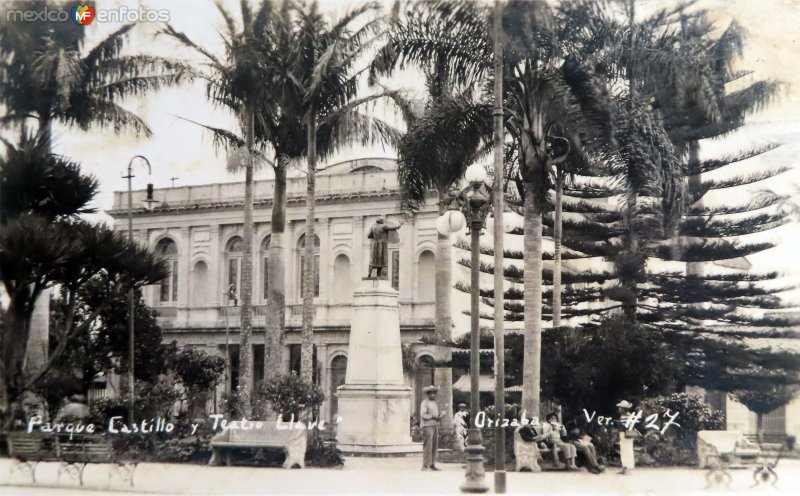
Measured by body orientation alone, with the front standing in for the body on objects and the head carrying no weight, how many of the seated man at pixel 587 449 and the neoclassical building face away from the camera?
0

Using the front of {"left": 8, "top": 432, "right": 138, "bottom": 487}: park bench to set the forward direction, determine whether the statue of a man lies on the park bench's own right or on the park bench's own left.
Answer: on the park bench's own left

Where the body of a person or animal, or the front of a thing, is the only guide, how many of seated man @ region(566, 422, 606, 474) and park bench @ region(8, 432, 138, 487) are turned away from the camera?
0

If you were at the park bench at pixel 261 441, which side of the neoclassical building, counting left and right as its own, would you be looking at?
front

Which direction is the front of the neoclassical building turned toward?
toward the camera

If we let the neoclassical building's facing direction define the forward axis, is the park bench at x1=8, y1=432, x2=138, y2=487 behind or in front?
in front

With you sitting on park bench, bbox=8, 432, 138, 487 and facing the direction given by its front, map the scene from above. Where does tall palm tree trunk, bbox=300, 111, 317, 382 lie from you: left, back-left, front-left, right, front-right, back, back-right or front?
left

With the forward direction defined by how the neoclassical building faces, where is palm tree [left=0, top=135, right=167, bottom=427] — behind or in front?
in front

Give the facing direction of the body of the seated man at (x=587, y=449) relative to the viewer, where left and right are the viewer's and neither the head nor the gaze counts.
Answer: facing the viewer and to the right of the viewer

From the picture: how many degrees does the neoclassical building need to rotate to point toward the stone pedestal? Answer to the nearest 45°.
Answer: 0° — it already faces it

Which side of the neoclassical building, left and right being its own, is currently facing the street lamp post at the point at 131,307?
front

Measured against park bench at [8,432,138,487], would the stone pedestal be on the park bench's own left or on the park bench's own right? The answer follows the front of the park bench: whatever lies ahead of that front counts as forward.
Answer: on the park bench's own left

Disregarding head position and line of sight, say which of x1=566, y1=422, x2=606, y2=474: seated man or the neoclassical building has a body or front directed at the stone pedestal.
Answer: the neoclassical building
